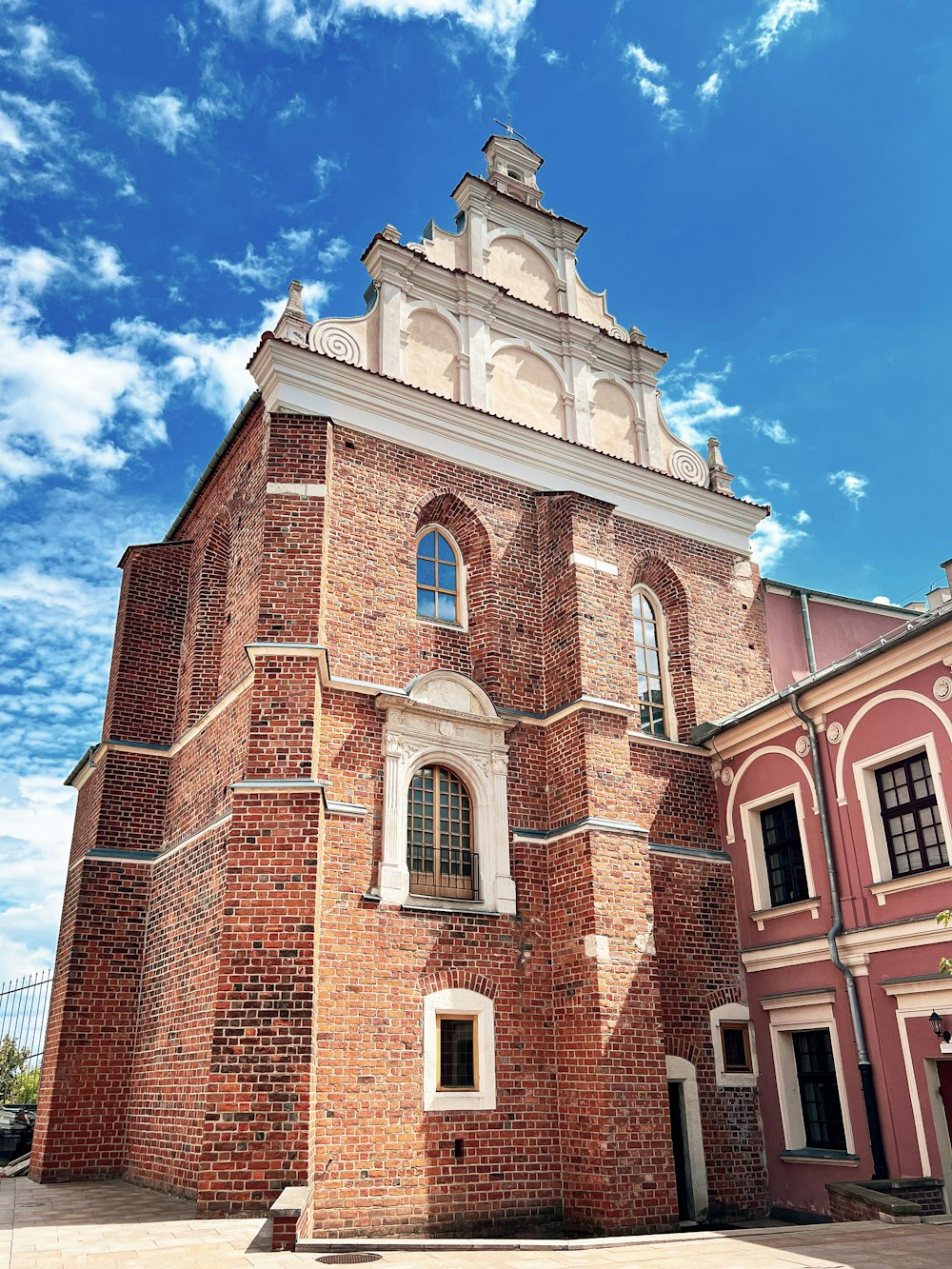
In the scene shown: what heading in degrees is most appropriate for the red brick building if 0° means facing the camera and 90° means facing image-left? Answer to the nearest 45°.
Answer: approximately 315°

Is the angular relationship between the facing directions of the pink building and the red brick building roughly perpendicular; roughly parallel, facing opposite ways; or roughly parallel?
roughly perpendicular

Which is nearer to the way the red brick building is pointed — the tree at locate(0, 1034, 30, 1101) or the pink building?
the pink building

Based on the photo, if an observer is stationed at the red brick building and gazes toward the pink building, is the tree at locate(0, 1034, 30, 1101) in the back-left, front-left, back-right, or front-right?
back-left

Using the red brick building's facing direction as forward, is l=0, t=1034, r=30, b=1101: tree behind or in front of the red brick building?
behind

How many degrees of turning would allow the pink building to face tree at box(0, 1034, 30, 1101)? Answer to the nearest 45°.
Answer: approximately 90° to its right

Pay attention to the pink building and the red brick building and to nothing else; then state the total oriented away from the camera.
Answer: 0

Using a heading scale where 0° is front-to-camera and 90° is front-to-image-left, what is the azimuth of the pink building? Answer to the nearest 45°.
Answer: approximately 45°
